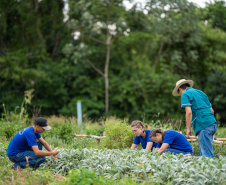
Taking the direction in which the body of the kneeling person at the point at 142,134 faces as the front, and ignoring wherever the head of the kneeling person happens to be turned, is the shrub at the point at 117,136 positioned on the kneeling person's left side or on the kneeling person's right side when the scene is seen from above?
on the kneeling person's right side

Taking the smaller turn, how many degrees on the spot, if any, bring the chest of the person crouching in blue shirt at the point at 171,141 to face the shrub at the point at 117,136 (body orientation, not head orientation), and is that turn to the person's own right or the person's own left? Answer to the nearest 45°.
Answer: approximately 45° to the person's own right

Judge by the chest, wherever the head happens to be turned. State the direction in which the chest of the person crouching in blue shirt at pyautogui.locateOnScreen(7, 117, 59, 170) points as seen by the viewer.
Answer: to the viewer's right

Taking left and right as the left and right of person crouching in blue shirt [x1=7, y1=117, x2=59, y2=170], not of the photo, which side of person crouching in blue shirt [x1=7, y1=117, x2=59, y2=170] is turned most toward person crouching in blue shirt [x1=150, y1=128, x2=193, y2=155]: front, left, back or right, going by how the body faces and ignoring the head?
front

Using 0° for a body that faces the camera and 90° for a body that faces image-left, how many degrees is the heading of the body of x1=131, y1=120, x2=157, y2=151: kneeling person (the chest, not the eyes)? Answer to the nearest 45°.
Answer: approximately 45°

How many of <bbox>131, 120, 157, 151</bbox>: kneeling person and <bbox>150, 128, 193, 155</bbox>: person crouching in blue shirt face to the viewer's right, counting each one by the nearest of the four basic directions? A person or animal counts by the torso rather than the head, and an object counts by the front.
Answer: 0

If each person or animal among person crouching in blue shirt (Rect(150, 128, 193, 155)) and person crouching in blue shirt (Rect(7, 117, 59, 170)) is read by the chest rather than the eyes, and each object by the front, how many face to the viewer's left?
1

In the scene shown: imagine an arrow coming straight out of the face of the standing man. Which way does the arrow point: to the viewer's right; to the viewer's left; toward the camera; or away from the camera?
to the viewer's left

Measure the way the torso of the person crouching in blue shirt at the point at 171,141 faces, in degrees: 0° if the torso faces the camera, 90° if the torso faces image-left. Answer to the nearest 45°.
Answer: approximately 90°

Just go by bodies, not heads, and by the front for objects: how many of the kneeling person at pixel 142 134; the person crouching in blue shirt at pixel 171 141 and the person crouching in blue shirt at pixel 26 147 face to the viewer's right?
1

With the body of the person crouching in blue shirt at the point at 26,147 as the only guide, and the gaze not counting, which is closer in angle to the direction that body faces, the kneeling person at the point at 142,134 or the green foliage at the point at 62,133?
the kneeling person
